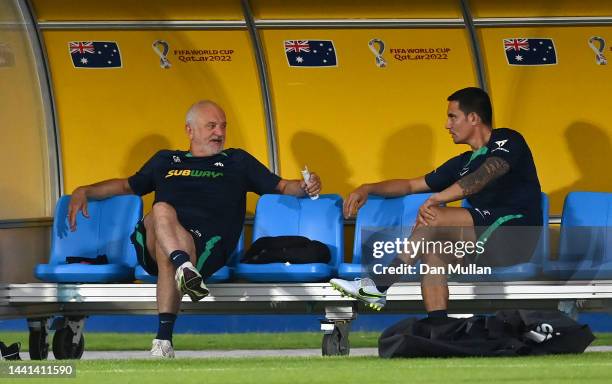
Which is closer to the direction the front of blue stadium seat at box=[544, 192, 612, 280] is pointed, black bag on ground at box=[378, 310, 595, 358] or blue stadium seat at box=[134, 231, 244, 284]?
the black bag on ground

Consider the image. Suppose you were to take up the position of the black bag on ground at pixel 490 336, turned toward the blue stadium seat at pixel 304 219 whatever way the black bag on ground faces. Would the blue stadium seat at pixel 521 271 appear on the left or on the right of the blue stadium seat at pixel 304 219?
right

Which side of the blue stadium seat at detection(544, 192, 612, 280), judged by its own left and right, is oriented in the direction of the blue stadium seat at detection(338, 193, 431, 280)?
right

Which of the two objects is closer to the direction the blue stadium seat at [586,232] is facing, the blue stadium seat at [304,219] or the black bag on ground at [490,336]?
the black bag on ground

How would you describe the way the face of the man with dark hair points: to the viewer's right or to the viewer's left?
to the viewer's left

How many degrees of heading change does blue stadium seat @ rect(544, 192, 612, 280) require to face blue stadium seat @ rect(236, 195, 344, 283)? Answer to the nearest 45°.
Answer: approximately 90° to its right

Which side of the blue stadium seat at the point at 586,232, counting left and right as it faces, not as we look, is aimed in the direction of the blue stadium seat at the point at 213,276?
right

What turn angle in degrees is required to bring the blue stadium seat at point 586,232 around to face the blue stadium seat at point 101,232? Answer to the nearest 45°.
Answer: approximately 90° to its right

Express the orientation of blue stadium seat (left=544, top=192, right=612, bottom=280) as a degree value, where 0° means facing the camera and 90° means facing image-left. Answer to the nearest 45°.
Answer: approximately 0°

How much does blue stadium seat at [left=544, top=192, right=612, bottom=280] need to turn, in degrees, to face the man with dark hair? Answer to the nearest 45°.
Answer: approximately 45° to its right

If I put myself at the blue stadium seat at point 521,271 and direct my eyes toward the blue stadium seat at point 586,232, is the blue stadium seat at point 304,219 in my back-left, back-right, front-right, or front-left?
back-left
